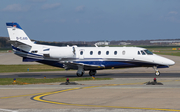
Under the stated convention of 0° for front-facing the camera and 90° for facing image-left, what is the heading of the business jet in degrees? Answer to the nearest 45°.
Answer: approximately 270°
